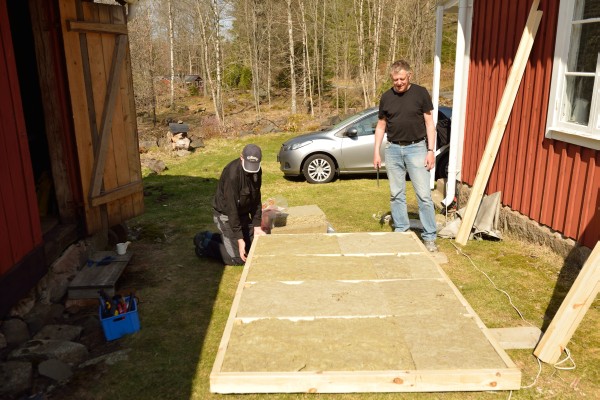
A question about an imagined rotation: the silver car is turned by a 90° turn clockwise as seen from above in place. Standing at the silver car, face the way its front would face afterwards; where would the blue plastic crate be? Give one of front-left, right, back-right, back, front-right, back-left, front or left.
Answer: back

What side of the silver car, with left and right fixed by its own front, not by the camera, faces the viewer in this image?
left

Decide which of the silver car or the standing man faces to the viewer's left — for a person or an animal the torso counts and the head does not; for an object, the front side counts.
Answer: the silver car

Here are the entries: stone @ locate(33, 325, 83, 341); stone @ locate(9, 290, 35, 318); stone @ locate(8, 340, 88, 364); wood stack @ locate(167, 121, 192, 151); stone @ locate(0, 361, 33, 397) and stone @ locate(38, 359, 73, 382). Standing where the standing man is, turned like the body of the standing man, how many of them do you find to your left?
0

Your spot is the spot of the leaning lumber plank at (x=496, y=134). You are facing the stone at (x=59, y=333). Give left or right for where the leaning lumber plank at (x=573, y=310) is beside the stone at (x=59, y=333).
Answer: left

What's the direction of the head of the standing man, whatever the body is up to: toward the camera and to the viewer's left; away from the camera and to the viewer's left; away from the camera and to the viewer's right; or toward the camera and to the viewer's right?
toward the camera and to the viewer's left

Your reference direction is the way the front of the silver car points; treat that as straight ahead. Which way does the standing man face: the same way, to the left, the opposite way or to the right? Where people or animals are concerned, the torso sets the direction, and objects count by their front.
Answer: to the left

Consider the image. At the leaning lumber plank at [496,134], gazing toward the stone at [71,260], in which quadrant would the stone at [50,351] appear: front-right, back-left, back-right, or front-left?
front-left

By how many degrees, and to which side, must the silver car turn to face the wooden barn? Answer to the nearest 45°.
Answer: approximately 45° to its left

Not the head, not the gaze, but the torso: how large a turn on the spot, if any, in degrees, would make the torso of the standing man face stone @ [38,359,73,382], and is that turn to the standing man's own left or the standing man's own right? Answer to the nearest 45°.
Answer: approximately 45° to the standing man's own right

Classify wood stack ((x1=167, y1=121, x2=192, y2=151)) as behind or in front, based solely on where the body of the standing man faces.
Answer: behind

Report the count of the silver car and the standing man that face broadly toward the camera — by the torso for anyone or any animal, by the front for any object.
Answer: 1

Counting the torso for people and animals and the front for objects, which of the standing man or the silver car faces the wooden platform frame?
the standing man

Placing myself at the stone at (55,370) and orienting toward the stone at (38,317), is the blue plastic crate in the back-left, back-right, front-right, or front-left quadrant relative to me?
front-right

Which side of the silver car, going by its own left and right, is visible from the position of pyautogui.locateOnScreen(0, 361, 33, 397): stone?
left

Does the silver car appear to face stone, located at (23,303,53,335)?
no

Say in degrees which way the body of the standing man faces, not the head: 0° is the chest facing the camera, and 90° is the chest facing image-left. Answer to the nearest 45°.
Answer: approximately 0°

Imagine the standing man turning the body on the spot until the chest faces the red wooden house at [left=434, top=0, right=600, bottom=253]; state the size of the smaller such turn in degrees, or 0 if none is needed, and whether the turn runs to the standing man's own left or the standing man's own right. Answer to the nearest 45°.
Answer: approximately 90° to the standing man's own left

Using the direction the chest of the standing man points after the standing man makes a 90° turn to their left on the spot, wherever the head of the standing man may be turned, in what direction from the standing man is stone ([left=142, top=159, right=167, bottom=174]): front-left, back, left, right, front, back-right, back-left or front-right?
back-left
